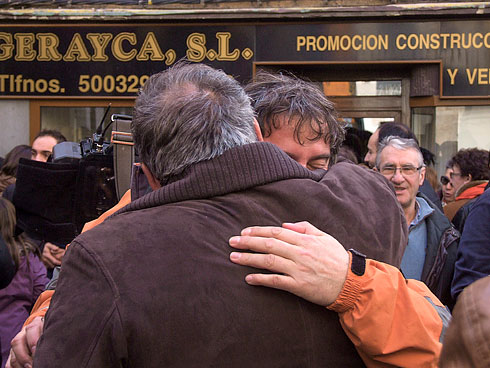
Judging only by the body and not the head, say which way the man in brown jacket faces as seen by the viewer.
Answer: away from the camera

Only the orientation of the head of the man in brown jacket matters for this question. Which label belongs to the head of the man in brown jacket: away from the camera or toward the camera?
away from the camera

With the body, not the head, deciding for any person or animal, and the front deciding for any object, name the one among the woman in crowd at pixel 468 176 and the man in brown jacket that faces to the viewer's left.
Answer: the woman in crowd

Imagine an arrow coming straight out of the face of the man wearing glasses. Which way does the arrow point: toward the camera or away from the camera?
toward the camera

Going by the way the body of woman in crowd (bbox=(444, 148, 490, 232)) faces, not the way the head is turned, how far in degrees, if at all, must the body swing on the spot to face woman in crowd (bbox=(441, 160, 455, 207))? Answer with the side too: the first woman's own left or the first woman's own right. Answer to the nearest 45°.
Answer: approximately 90° to the first woman's own right

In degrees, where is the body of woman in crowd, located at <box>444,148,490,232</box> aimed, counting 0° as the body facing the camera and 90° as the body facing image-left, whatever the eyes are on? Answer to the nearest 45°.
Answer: approximately 90°

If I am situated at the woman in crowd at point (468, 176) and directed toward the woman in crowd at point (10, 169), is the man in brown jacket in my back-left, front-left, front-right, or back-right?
front-left

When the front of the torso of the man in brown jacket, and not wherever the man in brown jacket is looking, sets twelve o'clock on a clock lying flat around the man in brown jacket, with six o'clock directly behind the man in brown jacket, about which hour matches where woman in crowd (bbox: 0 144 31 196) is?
The woman in crowd is roughly at 11 o'clock from the man in brown jacket.

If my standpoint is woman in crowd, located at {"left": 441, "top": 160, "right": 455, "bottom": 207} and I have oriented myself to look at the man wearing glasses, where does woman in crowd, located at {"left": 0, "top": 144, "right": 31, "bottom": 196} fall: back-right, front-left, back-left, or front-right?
front-right

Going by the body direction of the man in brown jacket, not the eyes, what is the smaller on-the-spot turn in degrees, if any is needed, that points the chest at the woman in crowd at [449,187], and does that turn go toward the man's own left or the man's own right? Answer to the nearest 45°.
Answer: approximately 45° to the man's own right

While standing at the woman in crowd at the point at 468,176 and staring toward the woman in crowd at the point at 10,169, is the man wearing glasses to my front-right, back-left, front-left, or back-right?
front-left

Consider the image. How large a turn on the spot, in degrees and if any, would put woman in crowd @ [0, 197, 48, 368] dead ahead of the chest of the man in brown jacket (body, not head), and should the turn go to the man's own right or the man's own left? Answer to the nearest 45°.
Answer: approximately 45° to the man's own left
